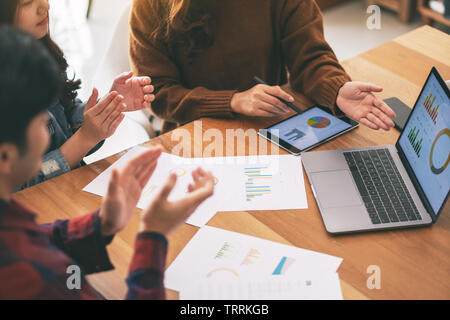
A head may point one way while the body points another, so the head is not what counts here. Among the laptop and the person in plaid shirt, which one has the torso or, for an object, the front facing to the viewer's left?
the laptop

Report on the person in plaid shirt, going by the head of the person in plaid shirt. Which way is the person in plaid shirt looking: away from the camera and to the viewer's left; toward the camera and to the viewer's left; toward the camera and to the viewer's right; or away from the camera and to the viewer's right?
away from the camera and to the viewer's right

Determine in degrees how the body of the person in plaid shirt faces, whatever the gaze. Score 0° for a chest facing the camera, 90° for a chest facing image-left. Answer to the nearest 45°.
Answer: approximately 225°

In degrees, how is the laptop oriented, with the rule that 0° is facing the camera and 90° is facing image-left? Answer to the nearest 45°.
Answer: approximately 90°

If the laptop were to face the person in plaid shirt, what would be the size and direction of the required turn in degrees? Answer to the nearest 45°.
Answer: approximately 45° to its left

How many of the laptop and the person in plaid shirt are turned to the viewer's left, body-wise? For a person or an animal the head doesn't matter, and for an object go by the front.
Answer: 1
